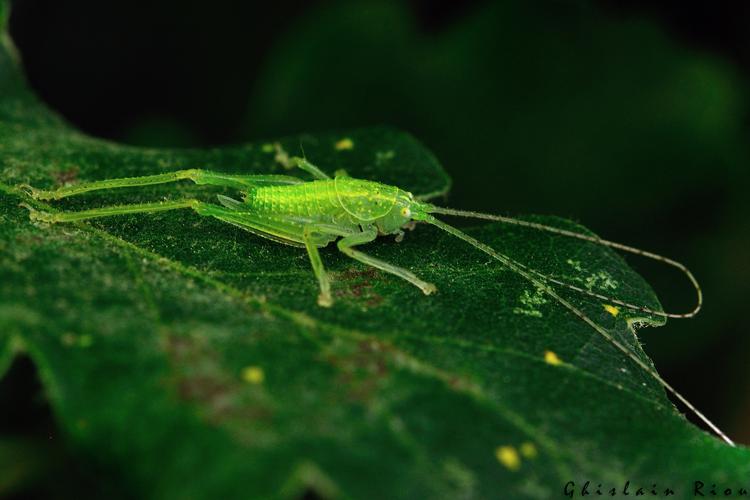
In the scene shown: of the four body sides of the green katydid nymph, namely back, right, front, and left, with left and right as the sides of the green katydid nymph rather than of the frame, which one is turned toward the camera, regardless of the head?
right
